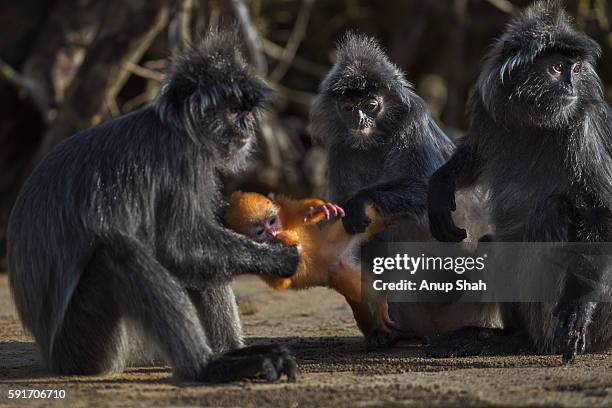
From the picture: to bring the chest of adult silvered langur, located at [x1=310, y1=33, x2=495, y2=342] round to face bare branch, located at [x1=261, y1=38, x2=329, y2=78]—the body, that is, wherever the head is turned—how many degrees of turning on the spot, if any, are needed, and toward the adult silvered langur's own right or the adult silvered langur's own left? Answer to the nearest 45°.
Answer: approximately 135° to the adult silvered langur's own right

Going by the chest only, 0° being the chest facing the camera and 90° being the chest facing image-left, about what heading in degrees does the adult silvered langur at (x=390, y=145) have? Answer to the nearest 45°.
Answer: approximately 45°

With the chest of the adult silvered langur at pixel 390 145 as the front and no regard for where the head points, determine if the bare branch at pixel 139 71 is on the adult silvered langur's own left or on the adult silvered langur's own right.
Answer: on the adult silvered langur's own right

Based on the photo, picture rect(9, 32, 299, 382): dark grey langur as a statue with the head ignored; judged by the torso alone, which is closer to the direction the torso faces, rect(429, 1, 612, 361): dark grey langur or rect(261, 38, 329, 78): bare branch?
the dark grey langur

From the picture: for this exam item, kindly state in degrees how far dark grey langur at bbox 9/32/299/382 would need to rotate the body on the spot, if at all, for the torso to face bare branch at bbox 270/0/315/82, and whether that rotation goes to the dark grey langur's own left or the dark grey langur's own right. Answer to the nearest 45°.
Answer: approximately 90° to the dark grey langur's own left

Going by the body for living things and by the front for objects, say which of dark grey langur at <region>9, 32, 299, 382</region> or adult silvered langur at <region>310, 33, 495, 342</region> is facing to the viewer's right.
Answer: the dark grey langur

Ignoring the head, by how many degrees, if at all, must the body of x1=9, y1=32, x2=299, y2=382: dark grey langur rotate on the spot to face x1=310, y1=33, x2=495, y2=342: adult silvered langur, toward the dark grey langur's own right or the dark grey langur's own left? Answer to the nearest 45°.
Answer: approximately 45° to the dark grey langur's own left

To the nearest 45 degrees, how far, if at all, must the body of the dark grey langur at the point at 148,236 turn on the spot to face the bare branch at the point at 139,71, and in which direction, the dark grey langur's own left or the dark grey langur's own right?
approximately 90° to the dark grey langur's own left

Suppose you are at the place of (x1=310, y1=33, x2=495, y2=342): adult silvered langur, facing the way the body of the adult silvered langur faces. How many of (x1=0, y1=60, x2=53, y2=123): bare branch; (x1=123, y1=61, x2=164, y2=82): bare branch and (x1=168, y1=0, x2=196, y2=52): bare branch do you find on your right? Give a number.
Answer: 3

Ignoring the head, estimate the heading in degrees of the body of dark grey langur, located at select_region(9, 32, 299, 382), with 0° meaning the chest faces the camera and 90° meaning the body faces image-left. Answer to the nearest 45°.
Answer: approximately 270°

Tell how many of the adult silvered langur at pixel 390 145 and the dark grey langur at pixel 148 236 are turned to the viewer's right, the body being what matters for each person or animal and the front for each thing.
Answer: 1
